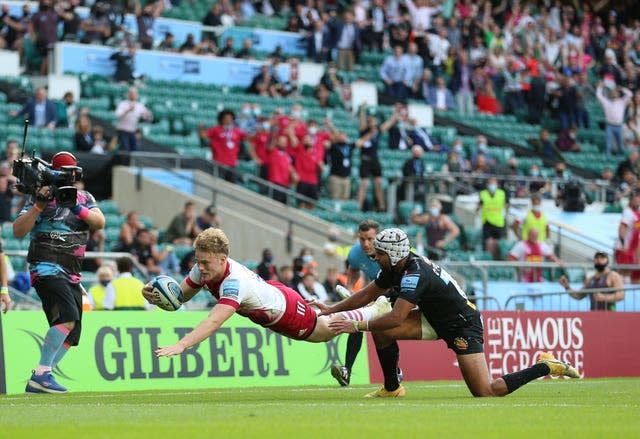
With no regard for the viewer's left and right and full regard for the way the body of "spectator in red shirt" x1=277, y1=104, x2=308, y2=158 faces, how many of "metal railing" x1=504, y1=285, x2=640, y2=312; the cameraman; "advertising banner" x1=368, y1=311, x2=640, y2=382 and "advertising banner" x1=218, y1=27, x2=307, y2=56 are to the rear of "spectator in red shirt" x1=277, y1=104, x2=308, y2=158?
1

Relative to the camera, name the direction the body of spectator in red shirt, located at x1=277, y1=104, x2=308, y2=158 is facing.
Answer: toward the camera

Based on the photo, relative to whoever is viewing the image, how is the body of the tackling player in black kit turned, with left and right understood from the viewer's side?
facing to the left of the viewer

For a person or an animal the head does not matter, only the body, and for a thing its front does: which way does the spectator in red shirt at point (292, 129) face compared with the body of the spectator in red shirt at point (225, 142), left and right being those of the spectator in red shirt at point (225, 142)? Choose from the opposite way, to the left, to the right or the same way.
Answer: the same way

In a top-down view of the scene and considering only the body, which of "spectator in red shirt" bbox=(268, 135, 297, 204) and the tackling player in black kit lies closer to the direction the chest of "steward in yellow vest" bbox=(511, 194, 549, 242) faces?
the tackling player in black kit

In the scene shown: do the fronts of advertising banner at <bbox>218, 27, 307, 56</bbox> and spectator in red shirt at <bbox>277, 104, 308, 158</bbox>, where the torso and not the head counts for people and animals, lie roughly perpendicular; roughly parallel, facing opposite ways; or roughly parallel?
roughly parallel

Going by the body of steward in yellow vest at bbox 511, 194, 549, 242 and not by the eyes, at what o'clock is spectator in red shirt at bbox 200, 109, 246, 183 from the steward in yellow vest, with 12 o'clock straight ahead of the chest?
The spectator in red shirt is roughly at 3 o'clock from the steward in yellow vest.

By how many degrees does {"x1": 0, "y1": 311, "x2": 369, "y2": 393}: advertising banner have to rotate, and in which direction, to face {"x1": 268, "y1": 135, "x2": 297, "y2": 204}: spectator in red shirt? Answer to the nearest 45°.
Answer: approximately 180°

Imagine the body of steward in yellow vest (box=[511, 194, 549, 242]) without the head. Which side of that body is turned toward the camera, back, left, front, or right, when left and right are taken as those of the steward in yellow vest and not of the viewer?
front

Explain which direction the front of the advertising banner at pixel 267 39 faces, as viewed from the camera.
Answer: facing the viewer

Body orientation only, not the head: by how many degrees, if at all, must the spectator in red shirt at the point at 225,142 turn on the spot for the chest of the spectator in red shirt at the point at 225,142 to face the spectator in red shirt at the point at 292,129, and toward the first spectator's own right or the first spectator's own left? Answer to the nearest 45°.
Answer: approximately 90° to the first spectator's own left

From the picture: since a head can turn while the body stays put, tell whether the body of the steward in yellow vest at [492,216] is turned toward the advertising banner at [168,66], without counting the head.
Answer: no

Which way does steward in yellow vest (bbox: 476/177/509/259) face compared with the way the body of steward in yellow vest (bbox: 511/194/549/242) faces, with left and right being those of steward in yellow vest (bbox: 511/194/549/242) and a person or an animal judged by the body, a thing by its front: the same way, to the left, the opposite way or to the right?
the same way

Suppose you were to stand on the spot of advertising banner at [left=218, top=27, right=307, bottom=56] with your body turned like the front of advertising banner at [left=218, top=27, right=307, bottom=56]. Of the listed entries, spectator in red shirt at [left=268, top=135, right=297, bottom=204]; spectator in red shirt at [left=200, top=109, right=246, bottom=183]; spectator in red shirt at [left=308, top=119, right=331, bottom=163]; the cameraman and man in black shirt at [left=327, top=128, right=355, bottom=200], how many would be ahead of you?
5

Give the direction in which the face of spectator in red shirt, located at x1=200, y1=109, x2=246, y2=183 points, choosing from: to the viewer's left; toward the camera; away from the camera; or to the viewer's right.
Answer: toward the camera

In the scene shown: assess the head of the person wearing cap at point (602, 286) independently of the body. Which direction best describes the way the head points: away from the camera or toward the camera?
toward the camera
